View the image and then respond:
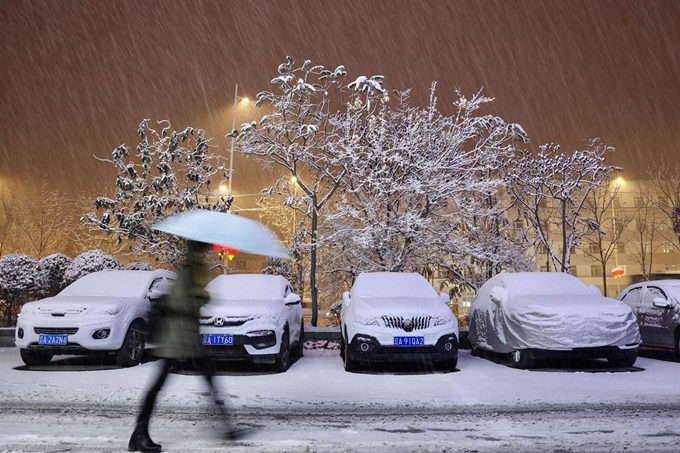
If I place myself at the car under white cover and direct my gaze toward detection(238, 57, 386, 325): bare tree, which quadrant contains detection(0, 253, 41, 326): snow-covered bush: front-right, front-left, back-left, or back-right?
front-left

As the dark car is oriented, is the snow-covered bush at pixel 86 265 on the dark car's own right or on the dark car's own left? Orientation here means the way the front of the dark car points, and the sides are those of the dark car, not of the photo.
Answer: on the dark car's own right

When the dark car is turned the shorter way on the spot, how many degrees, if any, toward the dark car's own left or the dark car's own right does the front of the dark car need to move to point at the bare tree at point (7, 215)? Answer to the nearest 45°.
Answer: approximately 135° to the dark car's own right

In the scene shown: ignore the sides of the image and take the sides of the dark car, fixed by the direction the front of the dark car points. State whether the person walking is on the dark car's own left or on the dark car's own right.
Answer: on the dark car's own right

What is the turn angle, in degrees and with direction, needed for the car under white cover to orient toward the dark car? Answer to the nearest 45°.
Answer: approximately 90° to its left

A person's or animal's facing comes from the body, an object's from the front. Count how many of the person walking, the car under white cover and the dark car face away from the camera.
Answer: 0

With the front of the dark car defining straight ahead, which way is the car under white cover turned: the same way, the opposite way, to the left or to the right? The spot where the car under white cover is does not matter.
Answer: the same way

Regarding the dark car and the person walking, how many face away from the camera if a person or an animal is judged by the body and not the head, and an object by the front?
0

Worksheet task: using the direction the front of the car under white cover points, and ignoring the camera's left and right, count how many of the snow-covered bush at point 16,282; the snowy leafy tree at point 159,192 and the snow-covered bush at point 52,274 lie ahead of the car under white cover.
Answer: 0

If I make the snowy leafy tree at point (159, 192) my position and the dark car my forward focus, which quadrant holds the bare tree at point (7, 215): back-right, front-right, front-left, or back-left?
back-left

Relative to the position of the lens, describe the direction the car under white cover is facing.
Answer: facing the viewer and to the right of the viewer

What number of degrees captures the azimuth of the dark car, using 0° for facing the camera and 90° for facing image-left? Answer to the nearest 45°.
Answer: approximately 315°
